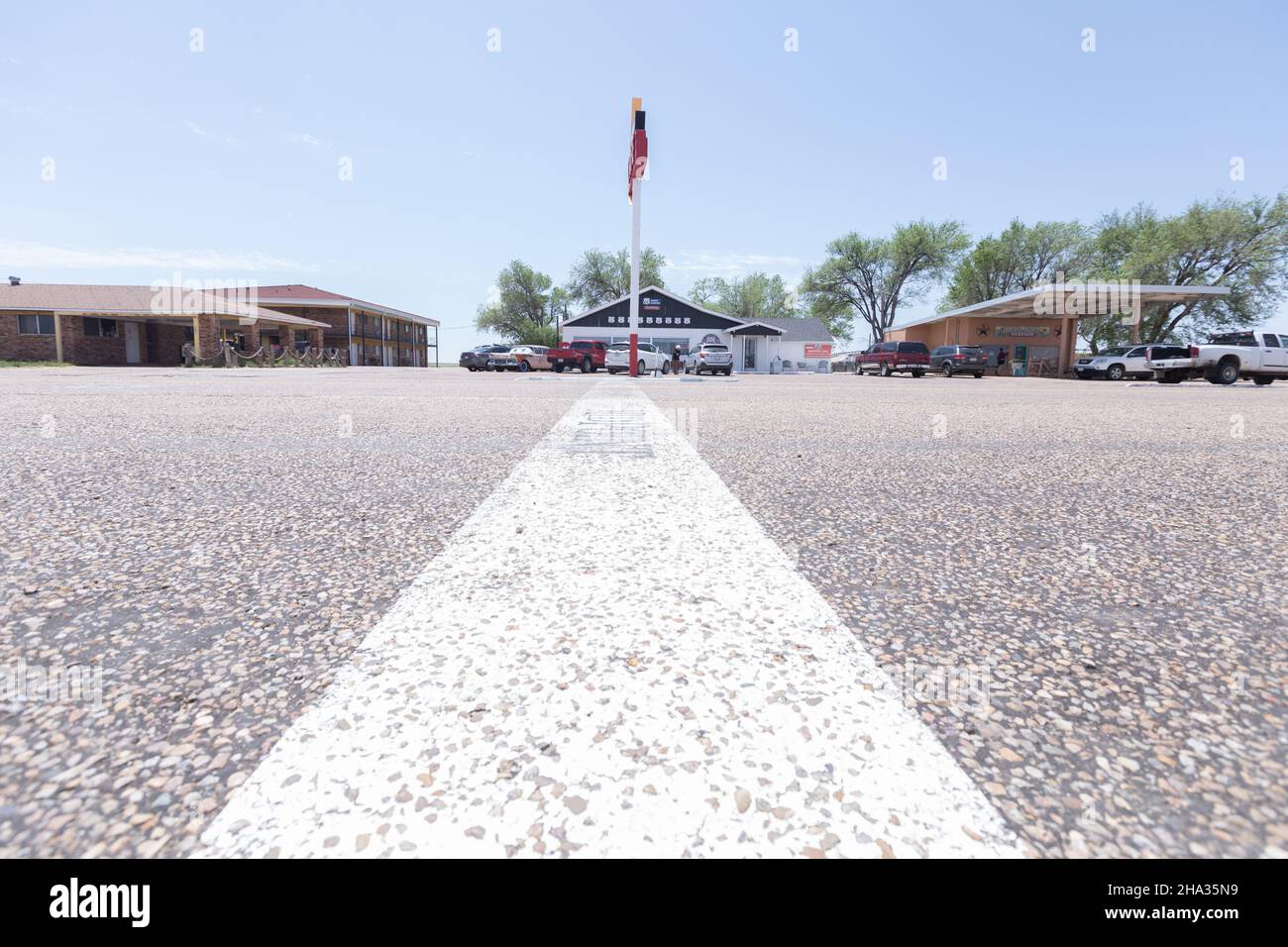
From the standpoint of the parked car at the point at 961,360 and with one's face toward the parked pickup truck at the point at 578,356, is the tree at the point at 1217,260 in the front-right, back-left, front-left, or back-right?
back-right

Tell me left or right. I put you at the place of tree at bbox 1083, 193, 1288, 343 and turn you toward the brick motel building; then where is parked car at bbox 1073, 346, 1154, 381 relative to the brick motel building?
left

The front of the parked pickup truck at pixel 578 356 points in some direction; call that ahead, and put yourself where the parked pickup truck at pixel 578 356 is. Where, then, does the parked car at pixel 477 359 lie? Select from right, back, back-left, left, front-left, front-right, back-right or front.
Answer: back-left

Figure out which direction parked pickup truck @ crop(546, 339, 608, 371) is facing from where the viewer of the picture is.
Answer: facing away from the viewer and to the right of the viewer

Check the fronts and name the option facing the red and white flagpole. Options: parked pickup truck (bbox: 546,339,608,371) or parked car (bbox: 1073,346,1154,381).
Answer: parked car (bbox: 1073,346,1154,381)

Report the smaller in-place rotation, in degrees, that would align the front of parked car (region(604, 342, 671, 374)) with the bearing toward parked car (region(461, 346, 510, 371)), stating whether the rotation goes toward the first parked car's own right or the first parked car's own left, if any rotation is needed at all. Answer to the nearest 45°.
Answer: approximately 135° to the first parked car's own left

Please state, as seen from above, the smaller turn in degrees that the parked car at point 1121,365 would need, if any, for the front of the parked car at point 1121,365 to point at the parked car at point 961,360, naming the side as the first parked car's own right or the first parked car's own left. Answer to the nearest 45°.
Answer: approximately 45° to the first parked car's own right

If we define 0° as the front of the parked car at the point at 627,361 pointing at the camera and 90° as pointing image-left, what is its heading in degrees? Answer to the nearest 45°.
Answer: approximately 225°

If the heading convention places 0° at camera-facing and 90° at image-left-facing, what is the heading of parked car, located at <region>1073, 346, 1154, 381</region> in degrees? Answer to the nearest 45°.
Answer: approximately 45°

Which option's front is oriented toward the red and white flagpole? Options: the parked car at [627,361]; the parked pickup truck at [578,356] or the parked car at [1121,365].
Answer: the parked car at [1121,365]
